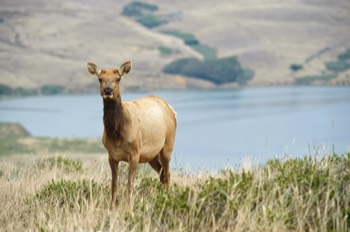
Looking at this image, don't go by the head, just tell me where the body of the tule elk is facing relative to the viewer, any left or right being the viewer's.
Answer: facing the viewer and to the left of the viewer
